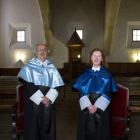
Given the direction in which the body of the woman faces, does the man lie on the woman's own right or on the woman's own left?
on the woman's own right

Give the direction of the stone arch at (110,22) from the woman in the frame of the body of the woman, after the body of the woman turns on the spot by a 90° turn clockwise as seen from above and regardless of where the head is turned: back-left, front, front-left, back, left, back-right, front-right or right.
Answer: right

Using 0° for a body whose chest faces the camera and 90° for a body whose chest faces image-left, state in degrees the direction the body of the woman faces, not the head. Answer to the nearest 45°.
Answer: approximately 0°
